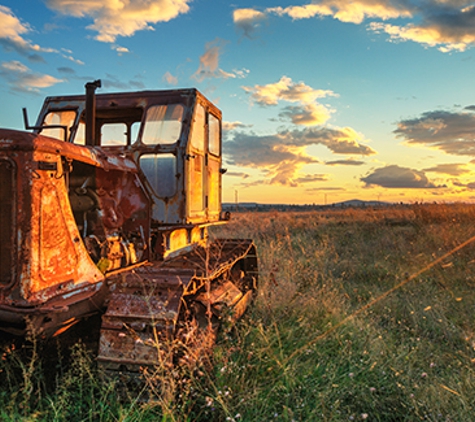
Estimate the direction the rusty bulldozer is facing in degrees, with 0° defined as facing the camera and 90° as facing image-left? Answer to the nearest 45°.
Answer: approximately 45°
